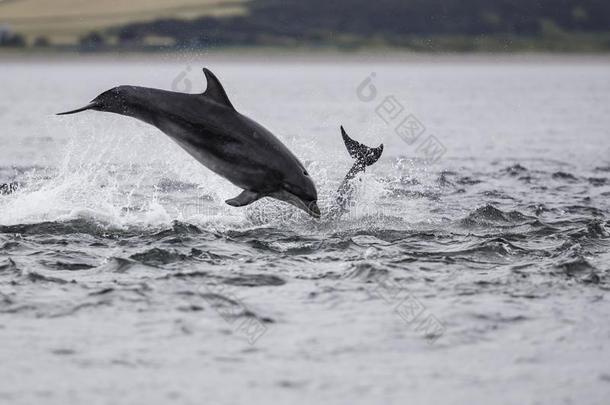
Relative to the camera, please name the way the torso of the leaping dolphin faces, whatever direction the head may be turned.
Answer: to the viewer's right

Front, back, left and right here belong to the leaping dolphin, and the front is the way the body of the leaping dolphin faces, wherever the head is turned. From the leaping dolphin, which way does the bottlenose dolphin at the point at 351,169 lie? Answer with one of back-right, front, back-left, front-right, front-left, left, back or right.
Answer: front-left
